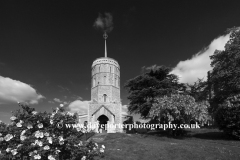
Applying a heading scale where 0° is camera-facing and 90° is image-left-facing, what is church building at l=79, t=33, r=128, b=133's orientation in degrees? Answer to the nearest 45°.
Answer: approximately 0°

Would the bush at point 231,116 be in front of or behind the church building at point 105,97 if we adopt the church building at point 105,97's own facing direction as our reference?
in front

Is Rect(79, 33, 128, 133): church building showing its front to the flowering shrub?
yes

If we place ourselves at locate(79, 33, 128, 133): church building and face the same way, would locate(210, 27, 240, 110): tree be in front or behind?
in front
